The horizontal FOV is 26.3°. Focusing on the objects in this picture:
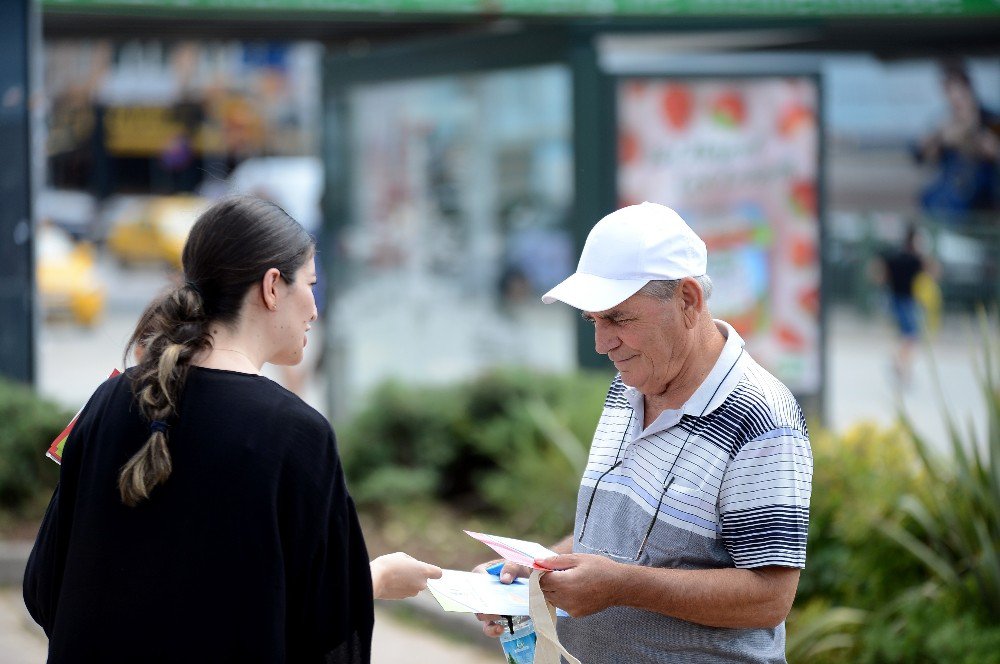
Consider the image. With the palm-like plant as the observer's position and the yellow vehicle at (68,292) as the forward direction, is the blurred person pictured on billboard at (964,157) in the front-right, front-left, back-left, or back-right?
front-right

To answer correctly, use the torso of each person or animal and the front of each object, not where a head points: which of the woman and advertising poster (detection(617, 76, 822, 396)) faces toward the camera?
the advertising poster

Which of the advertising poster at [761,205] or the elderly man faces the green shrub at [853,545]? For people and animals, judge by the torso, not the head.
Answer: the advertising poster

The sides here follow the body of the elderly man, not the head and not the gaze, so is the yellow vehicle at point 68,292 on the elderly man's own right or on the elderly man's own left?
on the elderly man's own right

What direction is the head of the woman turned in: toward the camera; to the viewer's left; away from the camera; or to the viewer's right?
to the viewer's right

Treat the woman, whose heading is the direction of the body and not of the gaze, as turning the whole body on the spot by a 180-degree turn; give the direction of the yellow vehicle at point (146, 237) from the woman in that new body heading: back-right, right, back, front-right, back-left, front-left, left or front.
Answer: back-right

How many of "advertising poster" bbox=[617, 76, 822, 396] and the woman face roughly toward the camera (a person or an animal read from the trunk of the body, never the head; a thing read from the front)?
1

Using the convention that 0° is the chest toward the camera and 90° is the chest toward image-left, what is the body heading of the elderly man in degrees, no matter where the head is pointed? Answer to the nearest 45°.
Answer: approximately 45°

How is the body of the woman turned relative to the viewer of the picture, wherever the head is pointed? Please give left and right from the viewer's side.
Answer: facing away from the viewer and to the right of the viewer

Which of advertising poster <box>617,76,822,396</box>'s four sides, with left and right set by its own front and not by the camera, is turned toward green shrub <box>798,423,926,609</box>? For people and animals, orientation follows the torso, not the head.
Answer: front

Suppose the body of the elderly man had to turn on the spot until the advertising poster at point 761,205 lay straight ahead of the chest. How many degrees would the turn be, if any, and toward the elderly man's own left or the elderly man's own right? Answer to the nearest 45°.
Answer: approximately 135° to the elderly man's own right

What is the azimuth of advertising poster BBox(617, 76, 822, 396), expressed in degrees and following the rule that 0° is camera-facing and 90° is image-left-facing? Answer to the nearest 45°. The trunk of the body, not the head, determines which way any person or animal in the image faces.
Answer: approximately 0°

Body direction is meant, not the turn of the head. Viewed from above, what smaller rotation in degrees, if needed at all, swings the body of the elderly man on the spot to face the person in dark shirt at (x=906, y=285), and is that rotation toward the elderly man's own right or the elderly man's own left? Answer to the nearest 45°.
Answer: approximately 135° to the elderly man's own right
